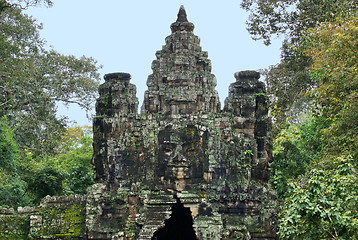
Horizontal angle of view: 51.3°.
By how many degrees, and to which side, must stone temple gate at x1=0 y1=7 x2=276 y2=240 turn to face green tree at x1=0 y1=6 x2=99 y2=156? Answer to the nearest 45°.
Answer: approximately 135° to its right

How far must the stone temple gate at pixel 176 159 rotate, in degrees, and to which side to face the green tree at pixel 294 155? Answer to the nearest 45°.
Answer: approximately 135° to its left

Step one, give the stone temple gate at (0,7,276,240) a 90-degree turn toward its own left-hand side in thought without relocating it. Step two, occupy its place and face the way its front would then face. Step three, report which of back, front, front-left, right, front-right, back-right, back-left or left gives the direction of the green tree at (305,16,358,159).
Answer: front

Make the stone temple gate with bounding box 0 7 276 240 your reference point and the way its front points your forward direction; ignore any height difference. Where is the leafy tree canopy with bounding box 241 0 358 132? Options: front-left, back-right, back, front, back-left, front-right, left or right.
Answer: back-left

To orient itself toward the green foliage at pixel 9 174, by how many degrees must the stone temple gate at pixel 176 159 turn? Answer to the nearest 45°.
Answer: approximately 135° to its right

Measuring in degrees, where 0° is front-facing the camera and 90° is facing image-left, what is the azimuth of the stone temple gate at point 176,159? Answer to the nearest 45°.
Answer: approximately 0°
